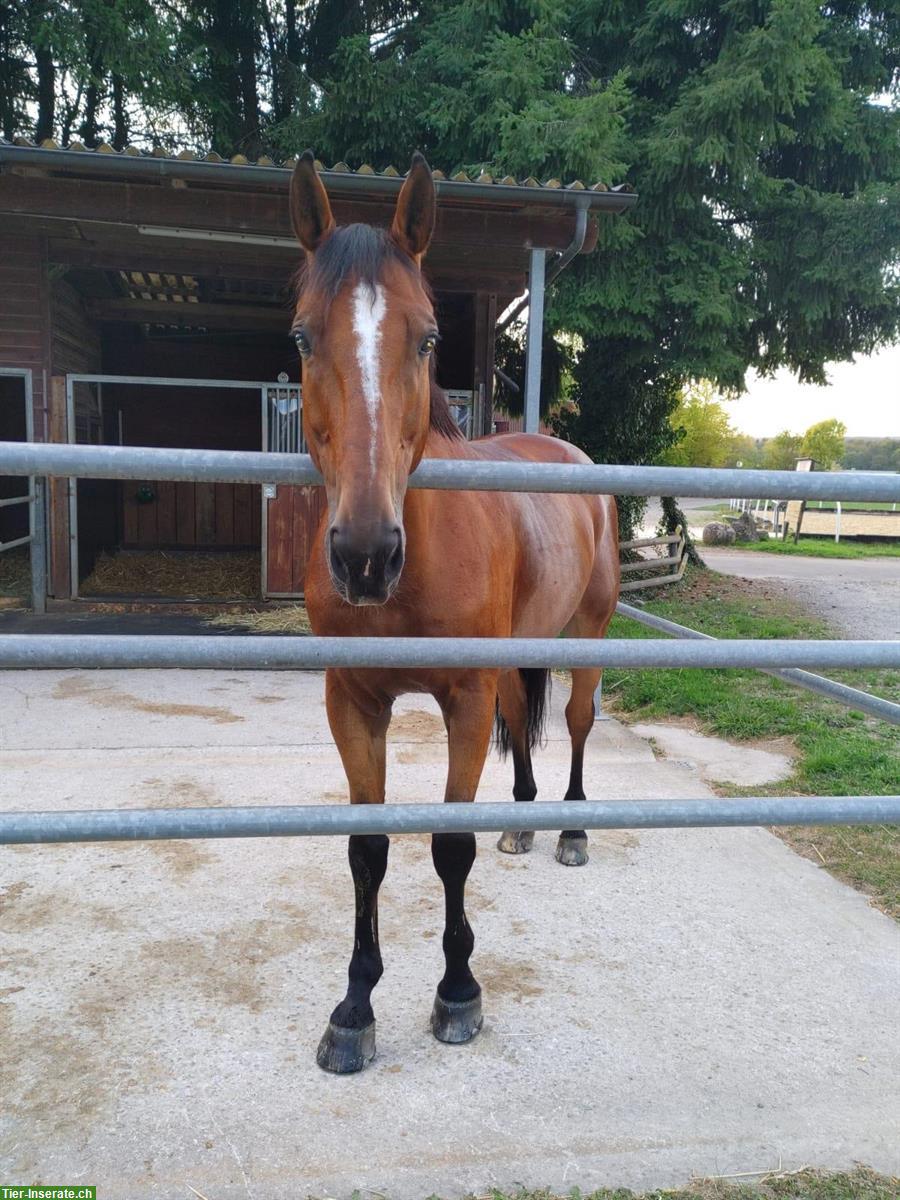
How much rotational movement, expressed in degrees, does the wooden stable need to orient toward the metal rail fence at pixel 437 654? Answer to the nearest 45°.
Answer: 0° — it already faces it

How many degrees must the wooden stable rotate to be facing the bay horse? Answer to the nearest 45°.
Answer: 0° — it already faces it

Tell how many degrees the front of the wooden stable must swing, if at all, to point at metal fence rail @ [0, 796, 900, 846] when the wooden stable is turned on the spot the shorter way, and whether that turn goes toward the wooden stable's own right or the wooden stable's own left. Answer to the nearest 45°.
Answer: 0° — it already faces it

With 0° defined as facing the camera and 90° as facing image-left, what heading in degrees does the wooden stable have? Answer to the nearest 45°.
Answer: approximately 0°
